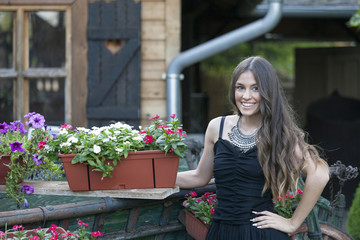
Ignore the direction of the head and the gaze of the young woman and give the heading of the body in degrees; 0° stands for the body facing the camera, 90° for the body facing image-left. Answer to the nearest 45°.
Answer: approximately 45°

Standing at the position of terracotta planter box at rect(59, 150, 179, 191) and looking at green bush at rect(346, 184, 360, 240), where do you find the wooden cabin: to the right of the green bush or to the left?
left

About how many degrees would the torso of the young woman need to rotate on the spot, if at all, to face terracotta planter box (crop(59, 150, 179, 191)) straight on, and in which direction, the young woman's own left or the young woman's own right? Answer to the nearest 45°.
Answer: approximately 45° to the young woman's own right

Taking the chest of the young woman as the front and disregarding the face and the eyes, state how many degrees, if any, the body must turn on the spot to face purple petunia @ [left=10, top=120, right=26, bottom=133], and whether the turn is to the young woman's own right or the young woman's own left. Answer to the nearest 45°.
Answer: approximately 45° to the young woman's own right

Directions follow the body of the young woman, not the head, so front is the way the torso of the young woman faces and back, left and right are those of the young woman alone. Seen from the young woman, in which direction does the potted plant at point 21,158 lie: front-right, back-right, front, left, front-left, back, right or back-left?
front-right

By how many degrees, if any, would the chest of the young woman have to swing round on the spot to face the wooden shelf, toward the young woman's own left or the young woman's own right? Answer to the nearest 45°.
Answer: approximately 45° to the young woman's own right

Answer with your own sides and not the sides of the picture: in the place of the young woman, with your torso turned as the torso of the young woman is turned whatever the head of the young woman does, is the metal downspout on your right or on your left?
on your right

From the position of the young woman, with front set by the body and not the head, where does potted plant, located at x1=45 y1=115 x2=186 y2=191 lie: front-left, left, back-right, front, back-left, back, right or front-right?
front-right

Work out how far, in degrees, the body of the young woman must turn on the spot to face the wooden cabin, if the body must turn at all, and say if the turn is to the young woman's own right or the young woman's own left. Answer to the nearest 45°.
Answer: approximately 90° to the young woman's own right
